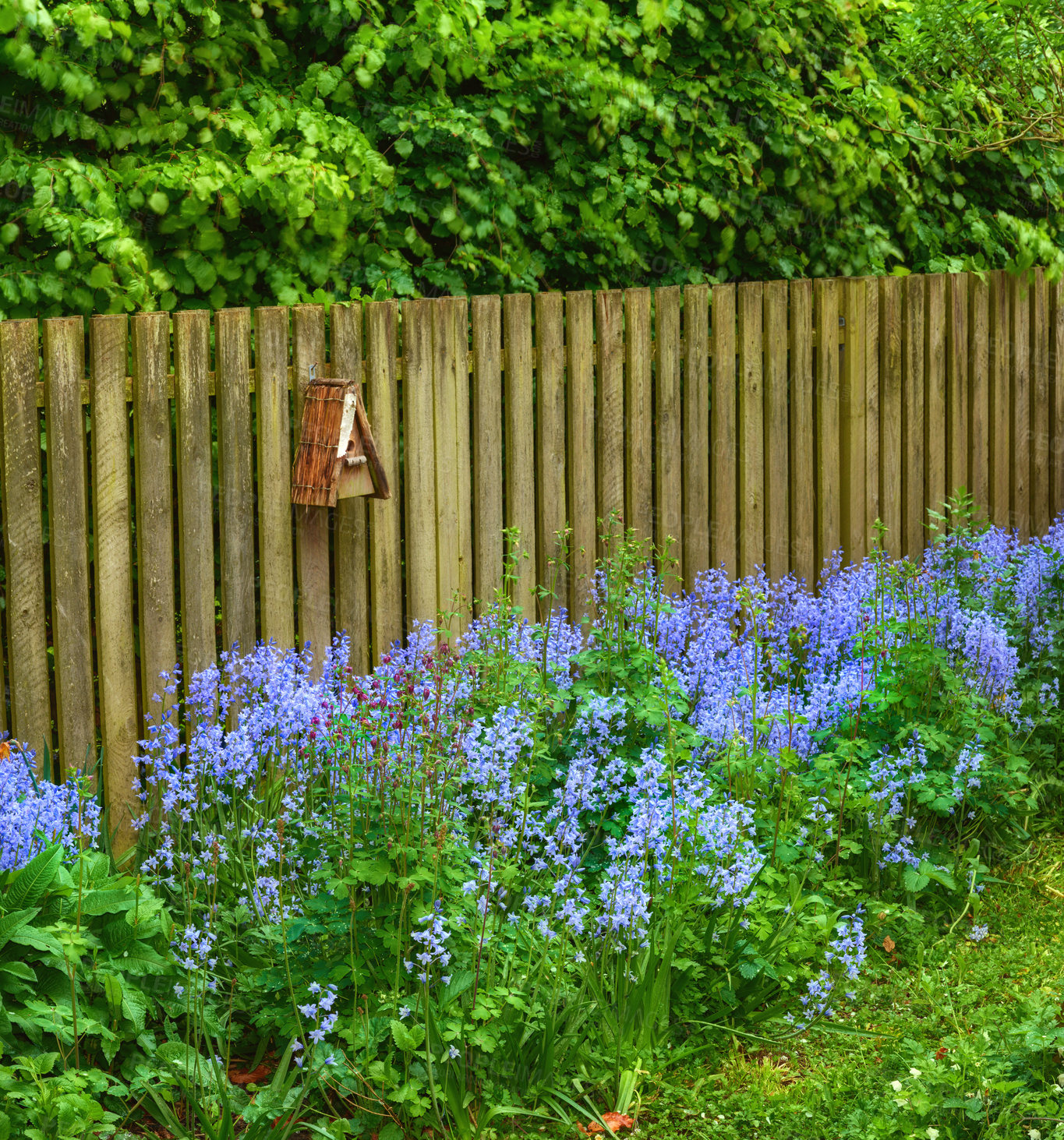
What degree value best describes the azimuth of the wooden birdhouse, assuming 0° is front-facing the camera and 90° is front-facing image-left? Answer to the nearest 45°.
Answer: approximately 315°
